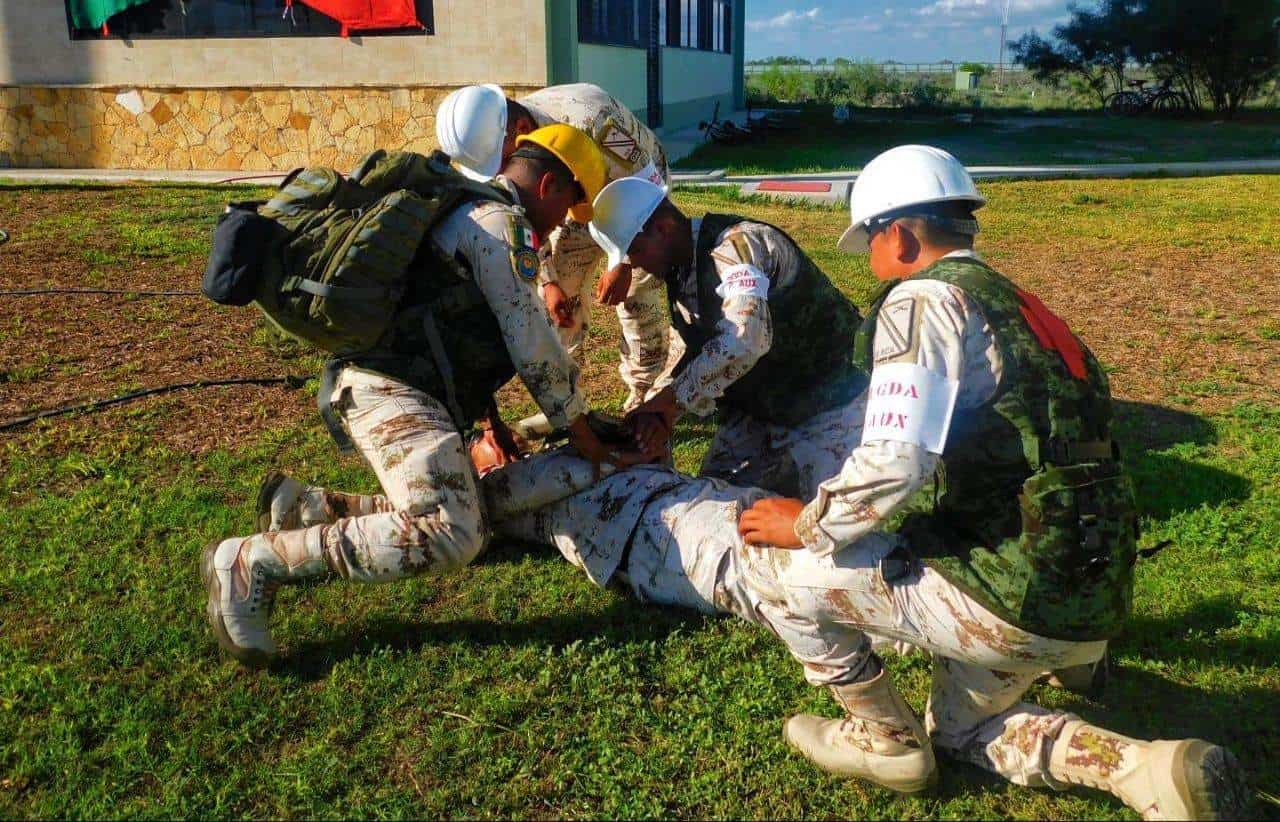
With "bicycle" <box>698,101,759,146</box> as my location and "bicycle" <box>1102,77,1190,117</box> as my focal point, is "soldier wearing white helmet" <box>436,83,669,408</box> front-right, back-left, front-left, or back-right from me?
back-right

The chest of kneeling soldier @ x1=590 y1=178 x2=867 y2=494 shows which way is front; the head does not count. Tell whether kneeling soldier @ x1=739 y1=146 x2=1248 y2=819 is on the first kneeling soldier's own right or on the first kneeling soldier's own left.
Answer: on the first kneeling soldier's own left

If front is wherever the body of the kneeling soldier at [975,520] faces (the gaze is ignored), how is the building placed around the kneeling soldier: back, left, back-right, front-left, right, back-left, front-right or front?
front

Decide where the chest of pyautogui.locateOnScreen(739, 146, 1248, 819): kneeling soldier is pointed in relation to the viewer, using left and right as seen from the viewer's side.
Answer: facing away from the viewer and to the left of the viewer

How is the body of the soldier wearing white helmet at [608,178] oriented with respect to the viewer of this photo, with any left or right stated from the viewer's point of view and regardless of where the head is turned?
facing the viewer and to the left of the viewer

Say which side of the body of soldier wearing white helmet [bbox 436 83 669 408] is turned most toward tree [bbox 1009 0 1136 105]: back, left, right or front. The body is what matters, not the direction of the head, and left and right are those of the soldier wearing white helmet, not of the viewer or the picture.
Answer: back

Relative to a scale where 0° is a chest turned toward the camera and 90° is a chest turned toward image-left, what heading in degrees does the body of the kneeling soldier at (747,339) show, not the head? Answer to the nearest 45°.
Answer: approximately 90°

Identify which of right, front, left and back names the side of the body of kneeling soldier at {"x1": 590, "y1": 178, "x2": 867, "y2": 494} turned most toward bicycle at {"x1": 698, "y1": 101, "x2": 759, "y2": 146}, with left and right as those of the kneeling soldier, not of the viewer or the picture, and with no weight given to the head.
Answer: right

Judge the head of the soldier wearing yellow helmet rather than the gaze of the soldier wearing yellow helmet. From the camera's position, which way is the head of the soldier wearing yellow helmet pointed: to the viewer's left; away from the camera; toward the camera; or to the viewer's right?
to the viewer's right

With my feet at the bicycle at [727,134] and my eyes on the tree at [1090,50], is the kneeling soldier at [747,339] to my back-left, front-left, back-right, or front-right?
back-right

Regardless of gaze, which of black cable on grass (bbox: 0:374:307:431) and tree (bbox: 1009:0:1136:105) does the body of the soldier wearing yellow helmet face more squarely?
the tree

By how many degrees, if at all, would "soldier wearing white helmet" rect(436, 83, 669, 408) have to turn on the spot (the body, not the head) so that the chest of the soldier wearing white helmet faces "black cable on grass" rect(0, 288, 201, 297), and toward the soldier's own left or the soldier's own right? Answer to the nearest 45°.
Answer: approximately 90° to the soldier's own right
